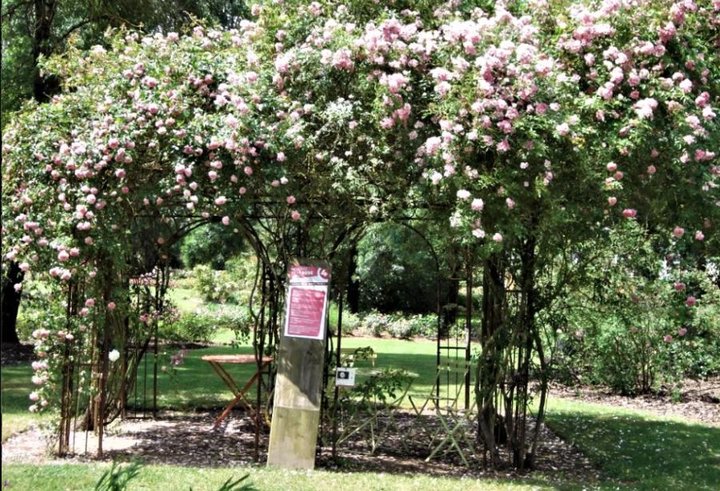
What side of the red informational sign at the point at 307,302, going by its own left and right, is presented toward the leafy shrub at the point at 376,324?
back

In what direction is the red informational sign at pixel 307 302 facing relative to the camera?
toward the camera

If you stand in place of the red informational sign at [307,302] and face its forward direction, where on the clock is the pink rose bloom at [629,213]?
The pink rose bloom is roughly at 10 o'clock from the red informational sign.

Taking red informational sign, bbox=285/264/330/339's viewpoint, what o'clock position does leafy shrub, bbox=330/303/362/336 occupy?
The leafy shrub is roughly at 6 o'clock from the red informational sign.

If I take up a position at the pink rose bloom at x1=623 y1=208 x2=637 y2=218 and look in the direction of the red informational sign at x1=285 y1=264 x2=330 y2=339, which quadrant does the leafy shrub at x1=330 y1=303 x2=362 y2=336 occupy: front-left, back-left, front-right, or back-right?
front-right

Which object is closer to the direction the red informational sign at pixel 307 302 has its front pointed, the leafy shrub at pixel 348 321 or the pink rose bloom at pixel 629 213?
the pink rose bloom

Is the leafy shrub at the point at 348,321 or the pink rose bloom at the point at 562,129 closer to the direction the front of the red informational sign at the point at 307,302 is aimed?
the pink rose bloom

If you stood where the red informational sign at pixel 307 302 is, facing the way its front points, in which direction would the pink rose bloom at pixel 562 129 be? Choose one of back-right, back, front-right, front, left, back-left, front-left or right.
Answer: front-left
